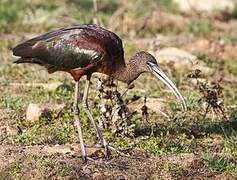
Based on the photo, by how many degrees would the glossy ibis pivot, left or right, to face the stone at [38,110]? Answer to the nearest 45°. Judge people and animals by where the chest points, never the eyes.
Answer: approximately 135° to its left

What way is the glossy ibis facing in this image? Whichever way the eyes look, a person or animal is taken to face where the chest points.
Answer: to the viewer's right

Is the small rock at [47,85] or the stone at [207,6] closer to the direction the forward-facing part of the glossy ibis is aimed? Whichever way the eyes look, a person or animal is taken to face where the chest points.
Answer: the stone

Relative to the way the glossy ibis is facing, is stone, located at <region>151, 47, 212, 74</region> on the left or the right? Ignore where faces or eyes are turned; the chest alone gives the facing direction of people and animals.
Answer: on its left

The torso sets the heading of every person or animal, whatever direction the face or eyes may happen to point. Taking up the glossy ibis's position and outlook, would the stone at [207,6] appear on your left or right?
on your left

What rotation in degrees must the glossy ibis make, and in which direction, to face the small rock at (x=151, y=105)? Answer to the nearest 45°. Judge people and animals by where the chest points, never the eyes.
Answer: approximately 45° to its left

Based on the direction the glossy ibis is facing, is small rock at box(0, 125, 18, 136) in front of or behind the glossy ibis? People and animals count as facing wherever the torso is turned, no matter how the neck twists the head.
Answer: behind
